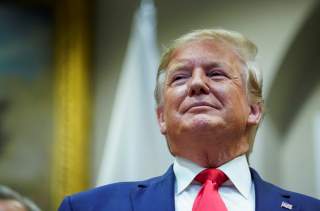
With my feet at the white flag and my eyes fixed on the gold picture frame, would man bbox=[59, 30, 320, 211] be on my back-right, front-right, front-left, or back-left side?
back-left

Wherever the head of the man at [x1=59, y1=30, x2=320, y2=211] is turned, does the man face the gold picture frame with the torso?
no

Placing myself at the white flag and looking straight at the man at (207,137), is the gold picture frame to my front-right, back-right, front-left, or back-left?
back-right

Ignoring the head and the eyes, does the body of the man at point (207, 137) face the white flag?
no

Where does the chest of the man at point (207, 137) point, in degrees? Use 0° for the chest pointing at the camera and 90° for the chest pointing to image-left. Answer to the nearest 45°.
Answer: approximately 0°
